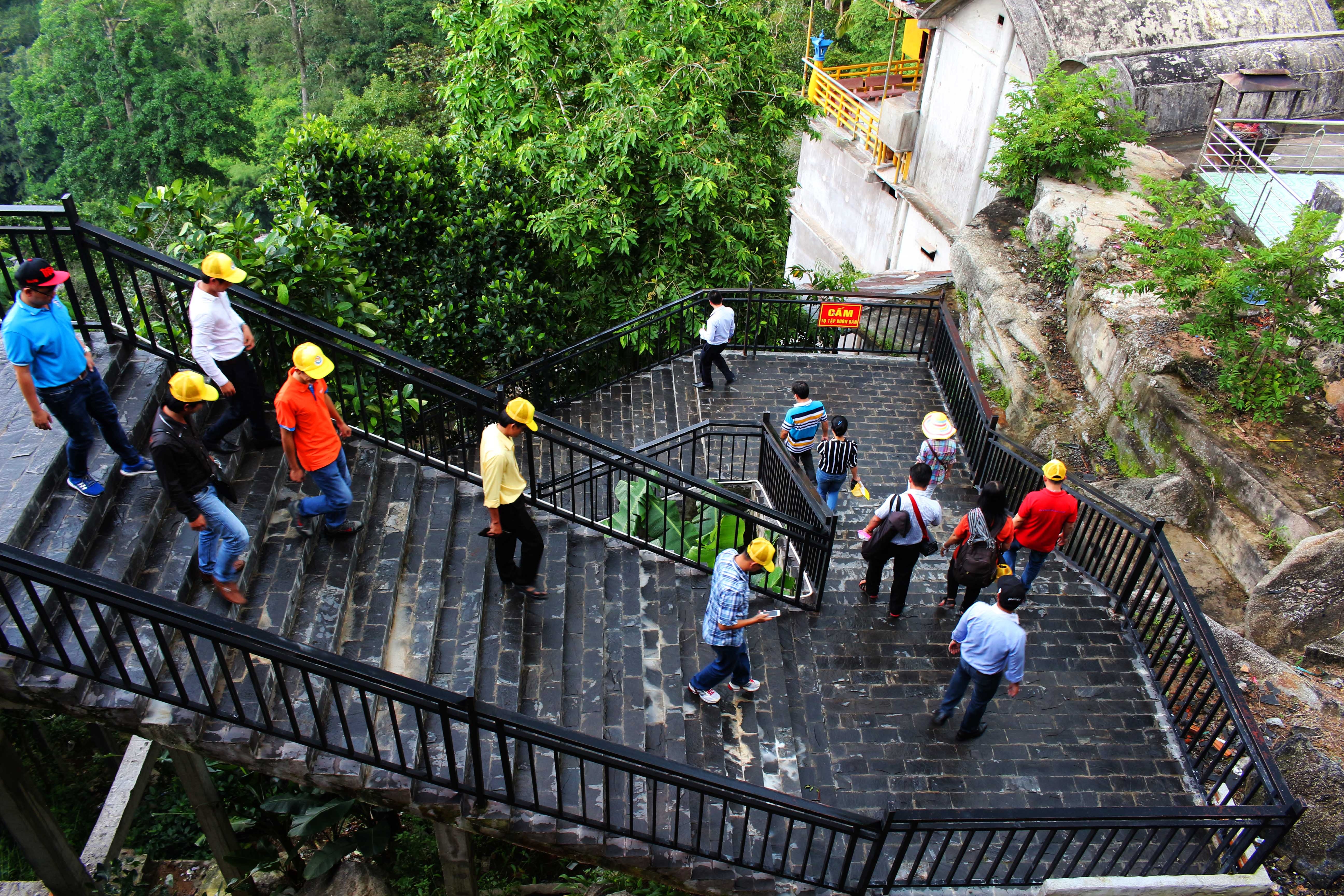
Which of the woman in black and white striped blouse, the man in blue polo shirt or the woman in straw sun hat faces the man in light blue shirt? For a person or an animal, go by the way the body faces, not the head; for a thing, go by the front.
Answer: the man in blue polo shirt

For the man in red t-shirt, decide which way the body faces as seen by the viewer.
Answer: away from the camera

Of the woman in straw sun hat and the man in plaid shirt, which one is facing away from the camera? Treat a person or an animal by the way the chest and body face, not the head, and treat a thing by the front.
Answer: the woman in straw sun hat

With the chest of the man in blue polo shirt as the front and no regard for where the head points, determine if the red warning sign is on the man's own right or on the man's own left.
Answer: on the man's own left

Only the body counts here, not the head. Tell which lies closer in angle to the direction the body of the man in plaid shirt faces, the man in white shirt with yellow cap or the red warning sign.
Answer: the red warning sign

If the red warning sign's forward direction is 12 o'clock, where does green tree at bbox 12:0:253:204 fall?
The green tree is roughly at 4 o'clock from the red warning sign.

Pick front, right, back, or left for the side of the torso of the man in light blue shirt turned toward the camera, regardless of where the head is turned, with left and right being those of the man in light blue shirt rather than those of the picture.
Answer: back

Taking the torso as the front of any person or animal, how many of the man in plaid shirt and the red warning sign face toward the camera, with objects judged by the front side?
1
